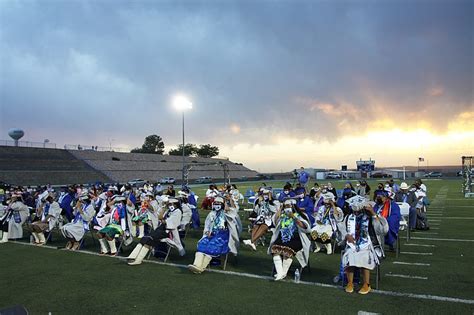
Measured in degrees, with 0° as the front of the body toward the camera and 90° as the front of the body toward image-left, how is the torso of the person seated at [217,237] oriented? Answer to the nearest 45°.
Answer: approximately 45°

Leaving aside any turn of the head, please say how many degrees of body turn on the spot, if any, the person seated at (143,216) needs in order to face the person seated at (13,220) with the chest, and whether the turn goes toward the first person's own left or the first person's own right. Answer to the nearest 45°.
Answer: approximately 90° to the first person's own right

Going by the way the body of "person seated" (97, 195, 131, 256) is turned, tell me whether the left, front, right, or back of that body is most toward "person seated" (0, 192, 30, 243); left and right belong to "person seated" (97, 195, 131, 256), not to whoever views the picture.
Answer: right

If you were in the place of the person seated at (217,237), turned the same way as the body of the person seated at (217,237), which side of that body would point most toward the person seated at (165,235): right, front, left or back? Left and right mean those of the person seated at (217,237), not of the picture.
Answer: right

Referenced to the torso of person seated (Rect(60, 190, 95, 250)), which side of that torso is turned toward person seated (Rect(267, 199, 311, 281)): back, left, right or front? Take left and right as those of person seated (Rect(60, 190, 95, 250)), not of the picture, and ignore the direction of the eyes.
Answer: left

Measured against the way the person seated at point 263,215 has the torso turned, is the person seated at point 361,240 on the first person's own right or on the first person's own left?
on the first person's own left

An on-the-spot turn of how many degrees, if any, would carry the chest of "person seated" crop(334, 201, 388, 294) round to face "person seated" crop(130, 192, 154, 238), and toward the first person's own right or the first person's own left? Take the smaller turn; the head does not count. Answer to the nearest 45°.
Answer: approximately 135° to the first person's own right

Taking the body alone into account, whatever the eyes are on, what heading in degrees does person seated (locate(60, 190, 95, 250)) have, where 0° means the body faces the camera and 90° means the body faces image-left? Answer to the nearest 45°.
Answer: approximately 45°

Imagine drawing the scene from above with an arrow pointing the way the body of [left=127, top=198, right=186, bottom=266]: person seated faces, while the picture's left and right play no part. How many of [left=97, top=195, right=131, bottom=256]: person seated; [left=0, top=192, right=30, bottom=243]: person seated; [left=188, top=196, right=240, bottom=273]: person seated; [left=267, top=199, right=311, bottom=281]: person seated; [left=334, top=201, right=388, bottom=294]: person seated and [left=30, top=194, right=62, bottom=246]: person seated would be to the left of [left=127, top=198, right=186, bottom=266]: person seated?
3
